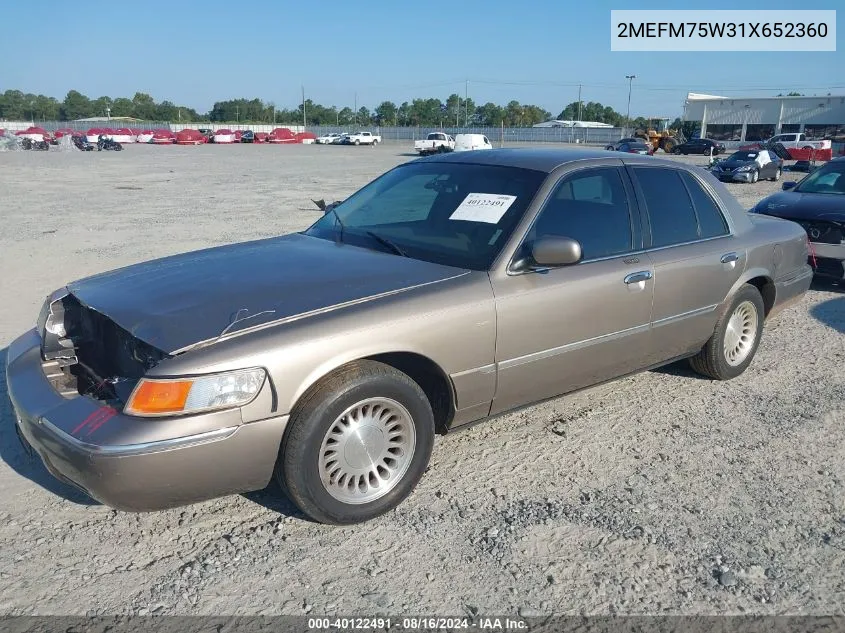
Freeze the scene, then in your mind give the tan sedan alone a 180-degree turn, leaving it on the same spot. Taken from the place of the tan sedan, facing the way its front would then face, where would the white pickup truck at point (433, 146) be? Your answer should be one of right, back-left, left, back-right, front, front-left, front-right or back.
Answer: front-left

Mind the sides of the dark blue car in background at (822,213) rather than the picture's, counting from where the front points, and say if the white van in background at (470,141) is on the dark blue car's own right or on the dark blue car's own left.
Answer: on the dark blue car's own right

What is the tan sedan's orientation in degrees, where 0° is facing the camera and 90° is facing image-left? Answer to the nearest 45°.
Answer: approximately 45°

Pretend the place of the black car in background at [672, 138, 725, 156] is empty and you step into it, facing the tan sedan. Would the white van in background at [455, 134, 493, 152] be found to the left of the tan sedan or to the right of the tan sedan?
right

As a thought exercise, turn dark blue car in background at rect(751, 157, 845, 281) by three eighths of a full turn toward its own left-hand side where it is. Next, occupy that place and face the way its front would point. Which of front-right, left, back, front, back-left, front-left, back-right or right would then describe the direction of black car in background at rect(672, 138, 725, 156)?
left

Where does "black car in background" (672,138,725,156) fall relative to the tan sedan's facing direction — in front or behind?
behind

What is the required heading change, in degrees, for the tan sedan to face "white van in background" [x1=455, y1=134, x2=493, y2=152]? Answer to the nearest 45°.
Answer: approximately 135° to its right

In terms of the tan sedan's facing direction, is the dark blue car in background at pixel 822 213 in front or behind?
behind
